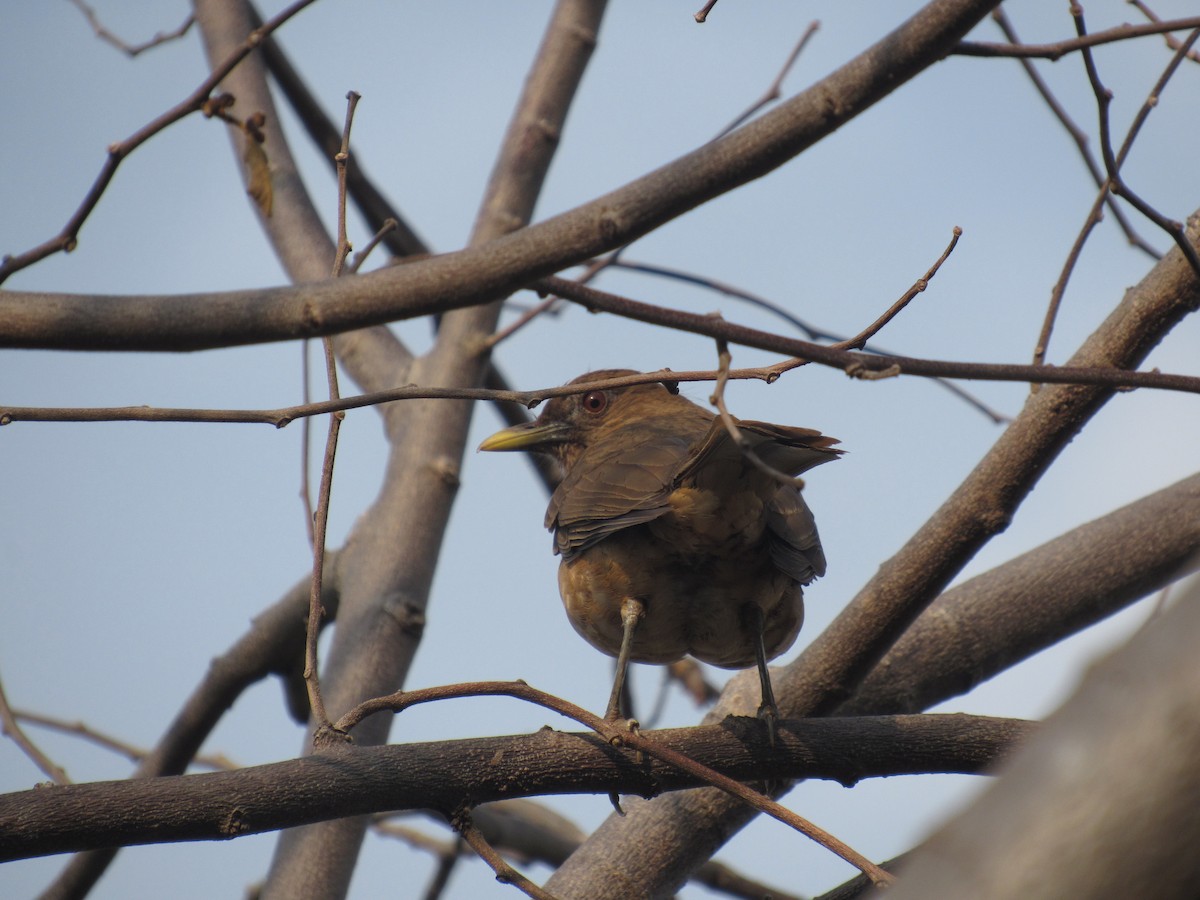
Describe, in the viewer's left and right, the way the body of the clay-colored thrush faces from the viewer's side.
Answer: facing away from the viewer and to the left of the viewer

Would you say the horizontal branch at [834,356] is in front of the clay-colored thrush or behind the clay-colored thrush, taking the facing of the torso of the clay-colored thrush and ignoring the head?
behind
